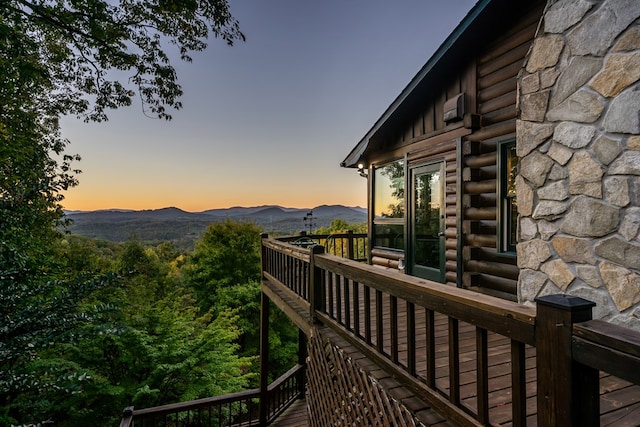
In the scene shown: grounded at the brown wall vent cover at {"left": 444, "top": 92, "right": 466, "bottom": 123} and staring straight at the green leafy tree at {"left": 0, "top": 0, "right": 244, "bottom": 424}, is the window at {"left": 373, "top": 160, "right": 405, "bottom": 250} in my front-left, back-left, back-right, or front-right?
front-right

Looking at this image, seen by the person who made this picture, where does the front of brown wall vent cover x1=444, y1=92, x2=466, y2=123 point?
facing the viewer and to the left of the viewer

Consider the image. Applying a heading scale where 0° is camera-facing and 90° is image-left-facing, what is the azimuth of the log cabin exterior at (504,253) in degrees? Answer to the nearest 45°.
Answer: approximately 45°

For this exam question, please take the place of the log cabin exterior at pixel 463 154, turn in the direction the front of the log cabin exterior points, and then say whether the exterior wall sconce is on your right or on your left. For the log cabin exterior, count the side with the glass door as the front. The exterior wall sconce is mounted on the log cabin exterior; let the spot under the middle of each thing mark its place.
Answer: on your right

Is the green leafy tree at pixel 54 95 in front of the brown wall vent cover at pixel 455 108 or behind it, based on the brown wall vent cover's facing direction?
in front

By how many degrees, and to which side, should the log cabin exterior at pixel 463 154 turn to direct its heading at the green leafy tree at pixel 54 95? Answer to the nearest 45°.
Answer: approximately 45° to its right

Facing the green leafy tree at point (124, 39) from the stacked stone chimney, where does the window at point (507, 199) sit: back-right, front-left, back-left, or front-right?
front-right
